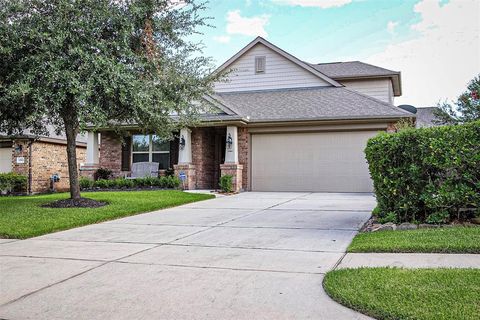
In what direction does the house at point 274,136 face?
toward the camera

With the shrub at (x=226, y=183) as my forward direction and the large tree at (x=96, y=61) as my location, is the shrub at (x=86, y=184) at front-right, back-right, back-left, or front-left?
front-left

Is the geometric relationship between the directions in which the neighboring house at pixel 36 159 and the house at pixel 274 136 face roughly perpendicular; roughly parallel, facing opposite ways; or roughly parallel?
roughly parallel

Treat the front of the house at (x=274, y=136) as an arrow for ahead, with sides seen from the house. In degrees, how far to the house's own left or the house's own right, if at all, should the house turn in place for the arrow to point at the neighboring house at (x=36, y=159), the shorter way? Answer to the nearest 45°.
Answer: approximately 90° to the house's own right

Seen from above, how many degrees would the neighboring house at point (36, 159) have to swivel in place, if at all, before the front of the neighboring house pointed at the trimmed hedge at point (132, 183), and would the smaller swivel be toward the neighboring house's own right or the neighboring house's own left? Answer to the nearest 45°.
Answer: approximately 90° to the neighboring house's own left

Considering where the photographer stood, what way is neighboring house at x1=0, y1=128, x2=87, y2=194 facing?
facing the viewer and to the left of the viewer

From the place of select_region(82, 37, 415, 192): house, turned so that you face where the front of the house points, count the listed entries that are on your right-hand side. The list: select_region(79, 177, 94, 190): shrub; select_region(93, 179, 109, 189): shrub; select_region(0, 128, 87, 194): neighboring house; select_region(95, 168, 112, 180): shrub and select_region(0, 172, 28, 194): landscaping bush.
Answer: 5

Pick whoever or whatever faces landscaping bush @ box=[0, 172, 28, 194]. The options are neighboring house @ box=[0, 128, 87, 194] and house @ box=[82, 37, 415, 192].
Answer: the neighboring house

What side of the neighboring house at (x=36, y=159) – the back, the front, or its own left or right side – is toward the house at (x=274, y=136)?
left

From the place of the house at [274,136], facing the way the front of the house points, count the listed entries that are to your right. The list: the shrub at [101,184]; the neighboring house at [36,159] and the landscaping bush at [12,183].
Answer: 3

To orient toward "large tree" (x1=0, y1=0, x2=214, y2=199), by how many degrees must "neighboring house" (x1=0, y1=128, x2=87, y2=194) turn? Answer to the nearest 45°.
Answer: approximately 45° to its left

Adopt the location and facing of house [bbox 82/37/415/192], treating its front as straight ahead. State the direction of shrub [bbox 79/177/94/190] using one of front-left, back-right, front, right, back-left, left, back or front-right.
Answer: right

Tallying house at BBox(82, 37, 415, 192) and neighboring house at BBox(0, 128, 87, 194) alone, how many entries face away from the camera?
0
